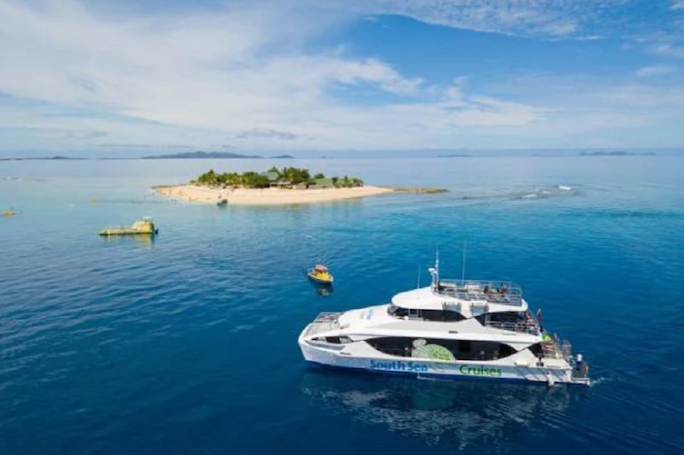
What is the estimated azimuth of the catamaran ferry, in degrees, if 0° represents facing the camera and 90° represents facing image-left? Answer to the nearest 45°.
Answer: approximately 90°
